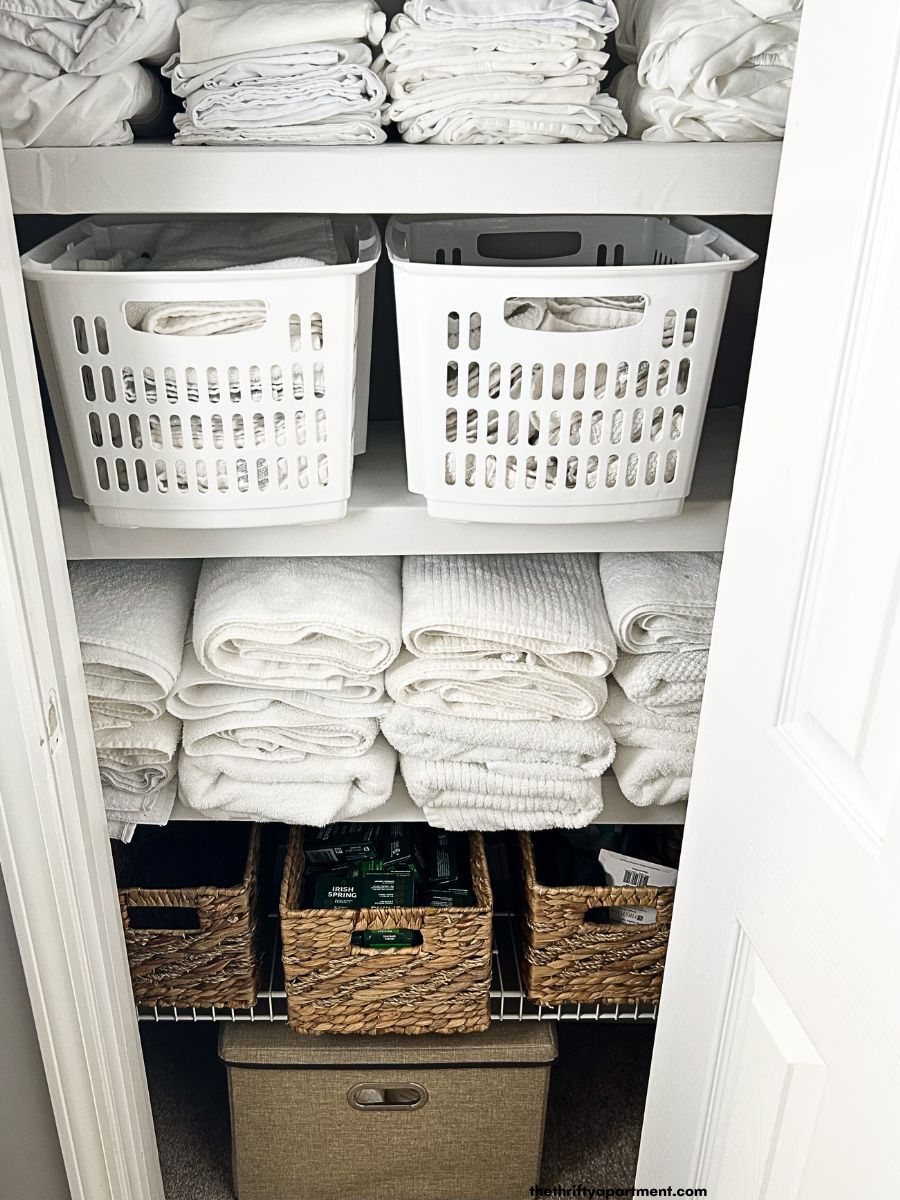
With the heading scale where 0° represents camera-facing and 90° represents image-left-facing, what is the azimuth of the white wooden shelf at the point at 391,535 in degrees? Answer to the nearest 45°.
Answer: approximately 0°

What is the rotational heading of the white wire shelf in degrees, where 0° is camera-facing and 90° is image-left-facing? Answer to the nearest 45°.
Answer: approximately 0°
